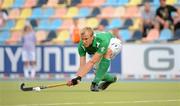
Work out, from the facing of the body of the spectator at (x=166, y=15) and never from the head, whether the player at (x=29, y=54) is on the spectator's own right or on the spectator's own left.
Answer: on the spectator's own right

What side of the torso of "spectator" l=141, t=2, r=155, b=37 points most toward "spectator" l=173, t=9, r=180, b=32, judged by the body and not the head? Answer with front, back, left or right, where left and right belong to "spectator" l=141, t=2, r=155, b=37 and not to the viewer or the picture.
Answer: left

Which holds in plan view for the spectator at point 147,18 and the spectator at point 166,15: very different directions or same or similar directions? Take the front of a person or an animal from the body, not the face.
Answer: same or similar directions

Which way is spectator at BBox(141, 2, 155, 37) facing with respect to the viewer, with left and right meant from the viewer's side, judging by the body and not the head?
facing the viewer

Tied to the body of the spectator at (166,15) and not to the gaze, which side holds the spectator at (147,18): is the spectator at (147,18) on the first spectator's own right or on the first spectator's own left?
on the first spectator's own right

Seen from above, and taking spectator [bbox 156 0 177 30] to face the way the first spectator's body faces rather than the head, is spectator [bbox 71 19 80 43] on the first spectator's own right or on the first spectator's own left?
on the first spectator's own right

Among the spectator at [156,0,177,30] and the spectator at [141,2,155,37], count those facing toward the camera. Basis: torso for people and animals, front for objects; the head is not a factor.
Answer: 2

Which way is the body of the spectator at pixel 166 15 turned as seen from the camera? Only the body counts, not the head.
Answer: toward the camera

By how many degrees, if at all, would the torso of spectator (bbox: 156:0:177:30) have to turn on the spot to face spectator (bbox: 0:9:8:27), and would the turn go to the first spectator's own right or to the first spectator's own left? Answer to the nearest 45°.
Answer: approximately 90° to the first spectator's own right

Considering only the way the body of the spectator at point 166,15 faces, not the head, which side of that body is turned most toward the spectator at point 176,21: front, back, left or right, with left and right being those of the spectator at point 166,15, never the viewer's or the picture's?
left

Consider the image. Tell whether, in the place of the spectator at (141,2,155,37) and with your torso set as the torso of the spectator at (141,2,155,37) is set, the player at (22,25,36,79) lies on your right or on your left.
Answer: on your right
